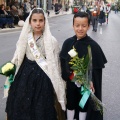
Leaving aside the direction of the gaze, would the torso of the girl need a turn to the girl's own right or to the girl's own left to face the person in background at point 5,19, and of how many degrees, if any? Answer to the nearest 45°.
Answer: approximately 180°

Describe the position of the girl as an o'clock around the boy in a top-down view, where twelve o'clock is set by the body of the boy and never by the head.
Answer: The girl is roughly at 3 o'clock from the boy.

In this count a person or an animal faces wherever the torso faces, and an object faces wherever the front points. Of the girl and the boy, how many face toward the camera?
2

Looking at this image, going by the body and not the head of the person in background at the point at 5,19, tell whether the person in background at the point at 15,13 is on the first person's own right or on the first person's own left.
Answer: on the first person's own left

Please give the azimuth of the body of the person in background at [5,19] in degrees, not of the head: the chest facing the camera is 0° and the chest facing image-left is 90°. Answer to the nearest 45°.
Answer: approximately 315°

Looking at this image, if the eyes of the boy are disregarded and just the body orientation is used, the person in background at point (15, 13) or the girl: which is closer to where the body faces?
the girl

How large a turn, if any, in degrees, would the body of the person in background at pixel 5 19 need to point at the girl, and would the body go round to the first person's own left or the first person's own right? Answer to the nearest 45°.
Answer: approximately 45° to the first person's own right

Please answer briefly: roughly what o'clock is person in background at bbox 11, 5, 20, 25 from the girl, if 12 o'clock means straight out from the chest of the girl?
The person in background is roughly at 6 o'clock from the girl.

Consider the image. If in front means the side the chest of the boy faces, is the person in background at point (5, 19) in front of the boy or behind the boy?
behind
